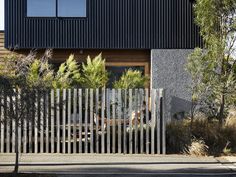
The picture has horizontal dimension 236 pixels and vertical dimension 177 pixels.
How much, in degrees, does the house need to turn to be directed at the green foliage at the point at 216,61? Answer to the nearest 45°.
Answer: approximately 45° to its left

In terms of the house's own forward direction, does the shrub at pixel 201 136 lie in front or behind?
in front

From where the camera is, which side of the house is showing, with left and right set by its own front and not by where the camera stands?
front

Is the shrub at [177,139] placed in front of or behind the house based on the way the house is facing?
in front

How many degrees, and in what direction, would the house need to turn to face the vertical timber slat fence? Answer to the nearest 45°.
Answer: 0° — it already faces it
